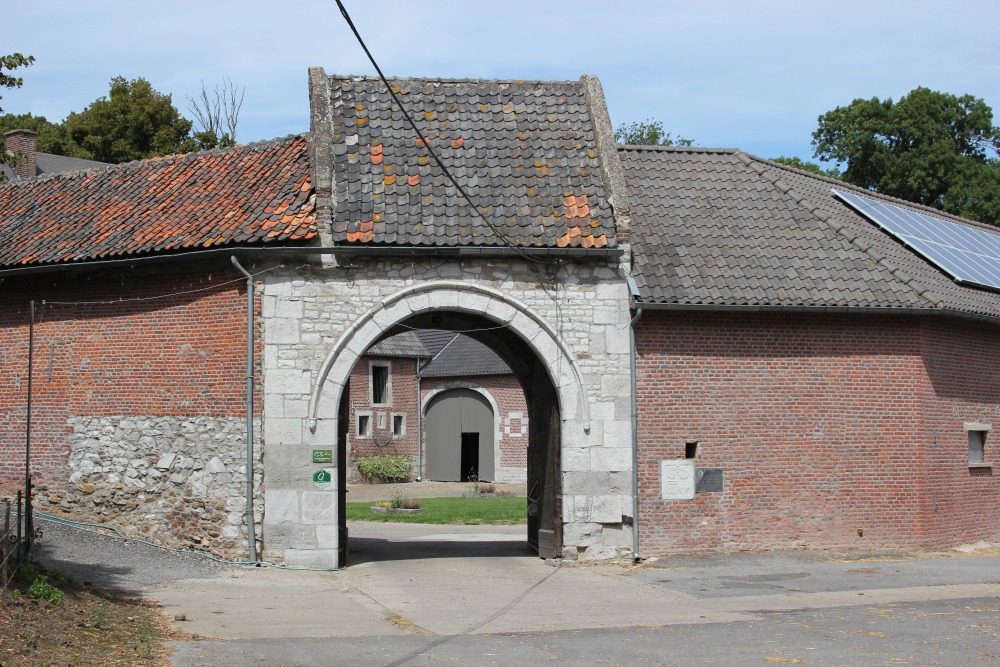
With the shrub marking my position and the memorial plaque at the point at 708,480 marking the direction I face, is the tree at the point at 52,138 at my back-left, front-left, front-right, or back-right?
back-right

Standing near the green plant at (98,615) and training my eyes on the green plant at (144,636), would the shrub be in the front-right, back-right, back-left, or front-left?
back-left

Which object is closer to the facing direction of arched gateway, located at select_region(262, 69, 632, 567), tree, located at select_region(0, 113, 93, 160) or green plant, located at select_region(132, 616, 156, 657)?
the green plant

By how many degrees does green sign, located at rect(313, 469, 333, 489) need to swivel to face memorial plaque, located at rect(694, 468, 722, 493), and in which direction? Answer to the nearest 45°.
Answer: approximately 90° to its left

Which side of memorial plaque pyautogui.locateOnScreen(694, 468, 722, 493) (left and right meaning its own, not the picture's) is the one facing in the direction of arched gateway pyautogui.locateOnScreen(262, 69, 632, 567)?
right

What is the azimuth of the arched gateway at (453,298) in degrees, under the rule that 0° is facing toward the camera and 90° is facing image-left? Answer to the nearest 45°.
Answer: approximately 0°

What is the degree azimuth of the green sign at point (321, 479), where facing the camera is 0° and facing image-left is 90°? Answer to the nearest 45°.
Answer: approximately 0°

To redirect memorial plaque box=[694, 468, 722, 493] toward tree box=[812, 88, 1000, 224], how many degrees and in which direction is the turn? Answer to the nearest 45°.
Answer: approximately 180°
